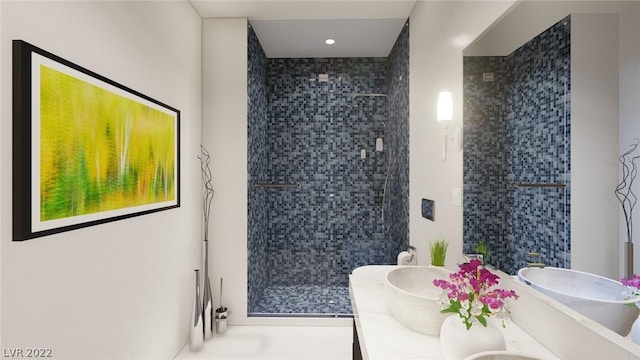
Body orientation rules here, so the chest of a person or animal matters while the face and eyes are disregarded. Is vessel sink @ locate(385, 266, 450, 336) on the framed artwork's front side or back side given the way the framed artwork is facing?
on the front side

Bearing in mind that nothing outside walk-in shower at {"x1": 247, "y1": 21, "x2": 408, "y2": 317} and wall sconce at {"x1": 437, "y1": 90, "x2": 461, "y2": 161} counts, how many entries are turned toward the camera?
1

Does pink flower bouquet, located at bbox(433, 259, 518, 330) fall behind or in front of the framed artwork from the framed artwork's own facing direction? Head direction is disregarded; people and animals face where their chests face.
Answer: in front

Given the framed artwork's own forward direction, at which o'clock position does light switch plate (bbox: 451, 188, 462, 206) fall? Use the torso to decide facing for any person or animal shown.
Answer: The light switch plate is roughly at 11 o'clock from the framed artwork.

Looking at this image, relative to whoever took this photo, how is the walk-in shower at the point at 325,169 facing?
facing the viewer

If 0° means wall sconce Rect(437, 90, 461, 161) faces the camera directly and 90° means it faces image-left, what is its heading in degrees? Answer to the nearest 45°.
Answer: approximately 90°

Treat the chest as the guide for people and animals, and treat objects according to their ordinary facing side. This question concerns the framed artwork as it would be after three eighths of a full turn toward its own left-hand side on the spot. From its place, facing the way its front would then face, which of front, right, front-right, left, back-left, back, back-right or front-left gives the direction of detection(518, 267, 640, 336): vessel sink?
back-right

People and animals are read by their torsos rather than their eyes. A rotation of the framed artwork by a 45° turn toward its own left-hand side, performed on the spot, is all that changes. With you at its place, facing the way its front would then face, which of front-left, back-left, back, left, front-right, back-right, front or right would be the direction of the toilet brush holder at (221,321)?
front-left

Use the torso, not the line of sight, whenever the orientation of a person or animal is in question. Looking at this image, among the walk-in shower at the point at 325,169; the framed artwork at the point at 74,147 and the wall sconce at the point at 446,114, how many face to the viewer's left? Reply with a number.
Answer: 1

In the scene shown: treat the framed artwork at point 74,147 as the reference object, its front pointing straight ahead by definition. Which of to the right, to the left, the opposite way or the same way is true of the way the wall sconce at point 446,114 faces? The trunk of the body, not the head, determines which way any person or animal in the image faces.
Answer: the opposite way

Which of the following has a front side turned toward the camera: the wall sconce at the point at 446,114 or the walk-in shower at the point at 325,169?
the walk-in shower

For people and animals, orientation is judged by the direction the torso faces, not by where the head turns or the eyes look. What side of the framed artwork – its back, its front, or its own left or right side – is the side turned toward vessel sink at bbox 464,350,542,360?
front

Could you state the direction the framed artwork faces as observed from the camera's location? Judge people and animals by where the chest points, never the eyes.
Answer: facing the viewer and to the right of the viewer

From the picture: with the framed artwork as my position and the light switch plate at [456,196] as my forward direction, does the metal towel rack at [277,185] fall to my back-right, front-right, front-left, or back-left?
front-left
